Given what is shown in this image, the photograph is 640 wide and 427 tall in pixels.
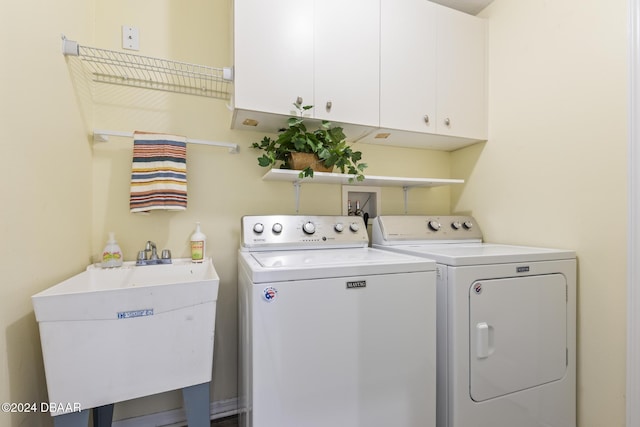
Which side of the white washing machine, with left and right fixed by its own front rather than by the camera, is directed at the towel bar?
right

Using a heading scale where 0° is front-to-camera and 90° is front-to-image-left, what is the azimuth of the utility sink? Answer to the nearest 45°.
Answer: approximately 0°

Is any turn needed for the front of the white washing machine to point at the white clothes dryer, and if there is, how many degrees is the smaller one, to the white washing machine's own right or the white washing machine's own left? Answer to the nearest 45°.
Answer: approximately 90° to the white washing machine's own left

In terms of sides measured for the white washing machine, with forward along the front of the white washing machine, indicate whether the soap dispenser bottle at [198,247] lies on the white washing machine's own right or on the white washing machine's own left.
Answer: on the white washing machine's own right

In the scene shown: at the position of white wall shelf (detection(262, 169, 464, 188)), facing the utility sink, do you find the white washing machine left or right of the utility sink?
left

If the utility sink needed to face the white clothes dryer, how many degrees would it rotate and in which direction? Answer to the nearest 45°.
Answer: approximately 90° to its left

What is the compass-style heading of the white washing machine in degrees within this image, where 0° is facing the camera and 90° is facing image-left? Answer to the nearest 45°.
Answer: approximately 0°

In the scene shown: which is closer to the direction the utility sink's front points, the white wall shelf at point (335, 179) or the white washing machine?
the white washing machine

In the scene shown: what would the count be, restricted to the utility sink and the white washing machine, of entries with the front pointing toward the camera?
2

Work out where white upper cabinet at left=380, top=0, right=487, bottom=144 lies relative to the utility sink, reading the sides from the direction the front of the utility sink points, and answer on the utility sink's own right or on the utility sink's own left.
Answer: on the utility sink's own left

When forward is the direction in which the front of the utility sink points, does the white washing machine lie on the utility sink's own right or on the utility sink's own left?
on the utility sink's own left

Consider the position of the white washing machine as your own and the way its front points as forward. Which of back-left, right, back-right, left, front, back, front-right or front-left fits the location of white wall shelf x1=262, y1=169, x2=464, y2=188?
back
